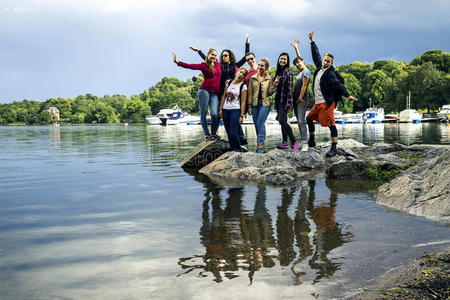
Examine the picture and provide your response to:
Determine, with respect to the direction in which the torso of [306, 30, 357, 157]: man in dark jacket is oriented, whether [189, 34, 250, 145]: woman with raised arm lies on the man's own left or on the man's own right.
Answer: on the man's own right

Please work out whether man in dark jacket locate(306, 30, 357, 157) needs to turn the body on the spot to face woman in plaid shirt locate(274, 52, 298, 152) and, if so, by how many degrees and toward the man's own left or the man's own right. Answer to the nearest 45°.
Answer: approximately 45° to the man's own right

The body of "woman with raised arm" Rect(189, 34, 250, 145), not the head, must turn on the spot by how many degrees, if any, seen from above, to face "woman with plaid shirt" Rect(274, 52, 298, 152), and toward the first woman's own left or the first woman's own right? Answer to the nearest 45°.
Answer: approximately 45° to the first woman's own left

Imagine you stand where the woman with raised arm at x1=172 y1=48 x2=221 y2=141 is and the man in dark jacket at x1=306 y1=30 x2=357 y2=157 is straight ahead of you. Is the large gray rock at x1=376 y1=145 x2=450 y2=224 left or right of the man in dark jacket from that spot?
right

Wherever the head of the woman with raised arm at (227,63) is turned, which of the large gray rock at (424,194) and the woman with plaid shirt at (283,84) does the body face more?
the large gray rock

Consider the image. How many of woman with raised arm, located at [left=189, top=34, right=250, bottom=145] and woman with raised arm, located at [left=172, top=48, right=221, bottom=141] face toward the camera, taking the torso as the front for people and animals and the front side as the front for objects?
2

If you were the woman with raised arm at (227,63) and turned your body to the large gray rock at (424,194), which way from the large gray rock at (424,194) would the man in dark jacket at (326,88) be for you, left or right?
left
